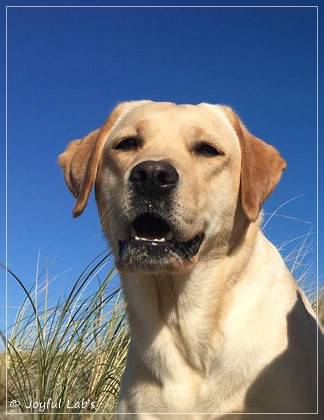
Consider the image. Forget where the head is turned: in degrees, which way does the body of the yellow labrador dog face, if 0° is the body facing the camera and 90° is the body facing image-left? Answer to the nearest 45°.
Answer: approximately 45°
